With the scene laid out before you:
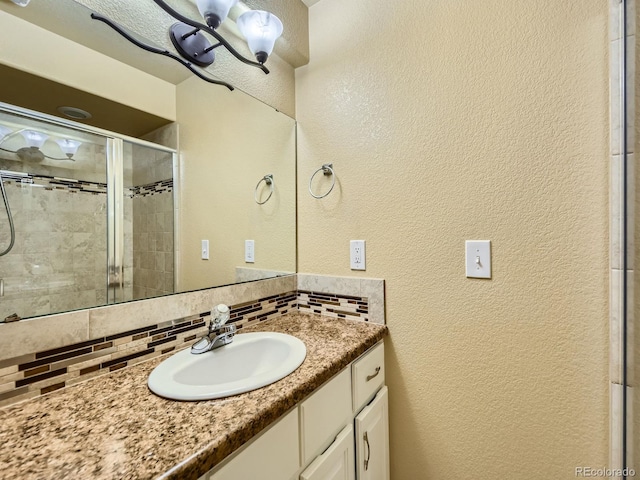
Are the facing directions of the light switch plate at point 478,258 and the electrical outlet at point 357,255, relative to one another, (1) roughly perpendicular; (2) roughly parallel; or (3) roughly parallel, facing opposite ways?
roughly parallel

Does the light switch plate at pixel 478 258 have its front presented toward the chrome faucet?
no

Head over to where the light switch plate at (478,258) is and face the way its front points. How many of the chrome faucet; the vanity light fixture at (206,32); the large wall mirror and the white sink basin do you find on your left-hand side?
0

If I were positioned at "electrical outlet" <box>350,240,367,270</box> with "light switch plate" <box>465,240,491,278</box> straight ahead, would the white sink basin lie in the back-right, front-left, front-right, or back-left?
back-right

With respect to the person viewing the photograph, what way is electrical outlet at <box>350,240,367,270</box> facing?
facing the viewer and to the left of the viewer

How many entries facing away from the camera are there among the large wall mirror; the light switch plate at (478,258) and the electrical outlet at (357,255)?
0

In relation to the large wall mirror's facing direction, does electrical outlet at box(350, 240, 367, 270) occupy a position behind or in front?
in front

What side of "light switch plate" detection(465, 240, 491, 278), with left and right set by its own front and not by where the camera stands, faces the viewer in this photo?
front

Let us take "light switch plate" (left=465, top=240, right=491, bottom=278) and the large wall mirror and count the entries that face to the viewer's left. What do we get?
0

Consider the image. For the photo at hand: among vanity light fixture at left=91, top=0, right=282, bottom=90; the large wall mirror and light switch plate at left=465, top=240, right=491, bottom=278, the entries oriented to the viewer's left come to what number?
0

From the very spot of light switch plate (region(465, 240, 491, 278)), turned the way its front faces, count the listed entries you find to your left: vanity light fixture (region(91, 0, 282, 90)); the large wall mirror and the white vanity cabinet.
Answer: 0

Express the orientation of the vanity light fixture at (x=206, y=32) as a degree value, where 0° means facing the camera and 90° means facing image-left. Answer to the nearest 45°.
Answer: approximately 315°

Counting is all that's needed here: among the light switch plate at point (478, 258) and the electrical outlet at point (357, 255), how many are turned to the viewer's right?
0

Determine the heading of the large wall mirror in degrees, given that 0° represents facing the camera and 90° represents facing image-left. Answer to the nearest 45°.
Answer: approximately 315°
